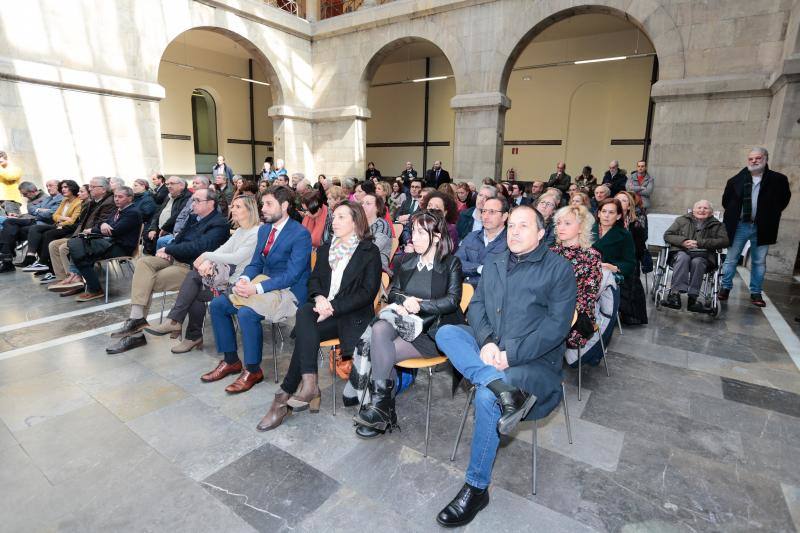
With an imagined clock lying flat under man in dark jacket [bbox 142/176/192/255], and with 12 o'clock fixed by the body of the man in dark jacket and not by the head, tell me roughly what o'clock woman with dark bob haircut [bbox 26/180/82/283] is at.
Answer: The woman with dark bob haircut is roughly at 3 o'clock from the man in dark jacket.

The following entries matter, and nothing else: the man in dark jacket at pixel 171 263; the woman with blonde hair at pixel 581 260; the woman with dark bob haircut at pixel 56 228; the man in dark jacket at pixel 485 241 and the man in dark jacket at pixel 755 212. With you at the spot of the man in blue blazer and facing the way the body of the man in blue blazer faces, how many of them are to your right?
2

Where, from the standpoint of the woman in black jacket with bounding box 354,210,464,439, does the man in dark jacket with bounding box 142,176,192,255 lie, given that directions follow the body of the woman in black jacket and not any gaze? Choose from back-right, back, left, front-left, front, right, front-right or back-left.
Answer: right

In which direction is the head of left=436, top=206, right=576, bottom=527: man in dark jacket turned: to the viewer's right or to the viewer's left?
to the viewer's left

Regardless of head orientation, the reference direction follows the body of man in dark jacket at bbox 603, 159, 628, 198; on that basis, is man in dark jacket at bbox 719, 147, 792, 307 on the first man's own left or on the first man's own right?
on the first man's own left

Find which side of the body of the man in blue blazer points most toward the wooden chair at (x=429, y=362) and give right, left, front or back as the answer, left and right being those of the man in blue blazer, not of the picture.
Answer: left

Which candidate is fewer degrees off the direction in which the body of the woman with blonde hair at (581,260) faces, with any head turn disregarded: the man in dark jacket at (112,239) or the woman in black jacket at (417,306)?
the woman in black jacket

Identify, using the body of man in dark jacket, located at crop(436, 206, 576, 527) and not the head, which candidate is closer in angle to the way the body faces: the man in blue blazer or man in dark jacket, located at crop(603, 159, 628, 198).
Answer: the man in blue blazer
